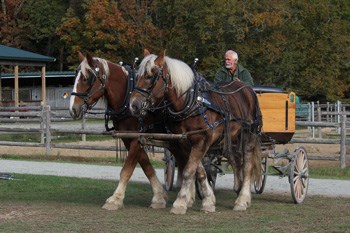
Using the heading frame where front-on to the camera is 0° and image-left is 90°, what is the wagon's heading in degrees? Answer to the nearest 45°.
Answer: approximately 45°

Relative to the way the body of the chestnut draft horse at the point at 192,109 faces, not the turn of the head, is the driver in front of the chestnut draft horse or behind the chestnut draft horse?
behind

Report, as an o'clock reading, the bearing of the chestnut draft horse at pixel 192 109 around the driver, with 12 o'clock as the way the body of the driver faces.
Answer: The chestnut draft horse is roughly at 11 o'clock from the driver.

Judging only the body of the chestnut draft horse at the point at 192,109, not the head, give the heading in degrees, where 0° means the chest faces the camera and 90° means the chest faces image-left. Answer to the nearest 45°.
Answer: approximately 45°

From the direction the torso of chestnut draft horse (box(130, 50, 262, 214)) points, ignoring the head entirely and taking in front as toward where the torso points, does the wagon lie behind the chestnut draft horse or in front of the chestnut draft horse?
behind

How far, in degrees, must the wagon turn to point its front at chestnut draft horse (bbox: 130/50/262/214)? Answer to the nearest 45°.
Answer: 0° — it already faces it

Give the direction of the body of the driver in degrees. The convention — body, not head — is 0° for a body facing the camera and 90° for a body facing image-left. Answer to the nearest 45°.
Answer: approximately 45°
